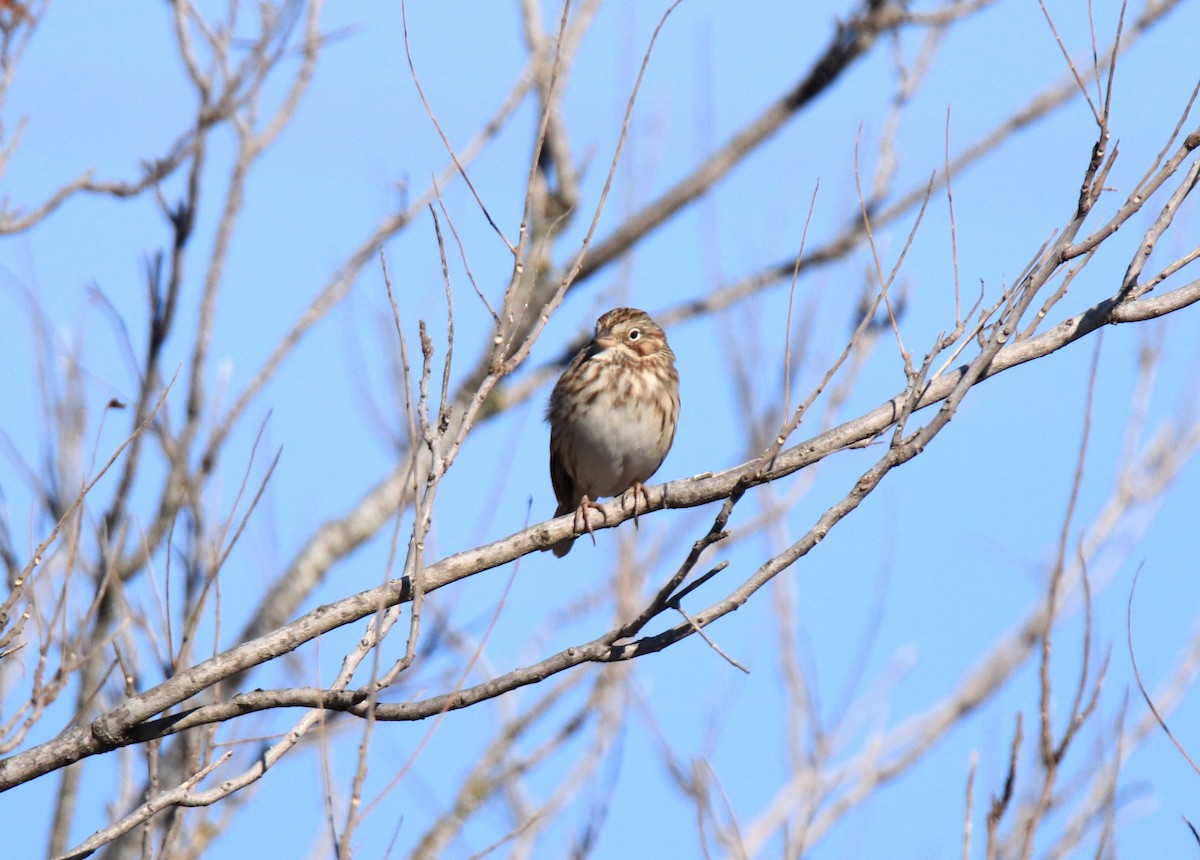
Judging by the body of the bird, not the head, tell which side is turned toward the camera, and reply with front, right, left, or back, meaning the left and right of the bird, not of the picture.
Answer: front
